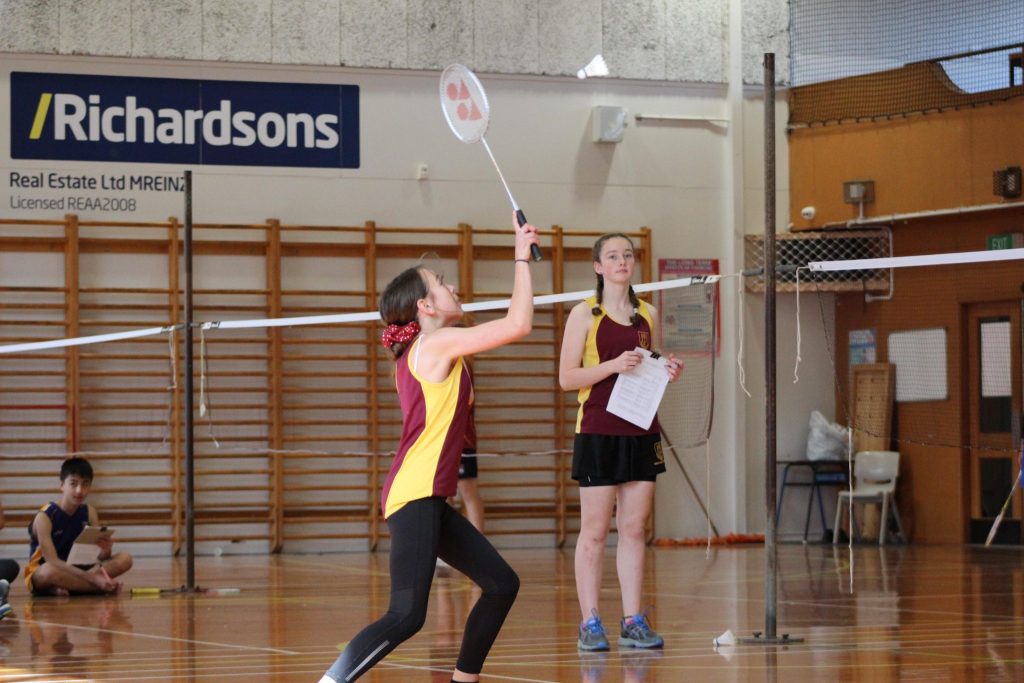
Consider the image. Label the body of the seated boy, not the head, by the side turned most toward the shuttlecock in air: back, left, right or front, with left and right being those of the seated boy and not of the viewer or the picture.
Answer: left

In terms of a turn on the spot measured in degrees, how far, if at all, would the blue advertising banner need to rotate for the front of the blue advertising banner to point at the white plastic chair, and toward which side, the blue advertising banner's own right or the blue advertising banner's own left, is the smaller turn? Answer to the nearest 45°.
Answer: approximately 90° to the blue advertising banner's own left

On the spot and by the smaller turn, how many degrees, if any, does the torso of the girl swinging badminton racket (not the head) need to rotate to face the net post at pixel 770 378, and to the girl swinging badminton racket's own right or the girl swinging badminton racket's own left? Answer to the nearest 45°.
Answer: approximately 45° to the girl swinging badminton racket's own left

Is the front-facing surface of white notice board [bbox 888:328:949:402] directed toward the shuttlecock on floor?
yes

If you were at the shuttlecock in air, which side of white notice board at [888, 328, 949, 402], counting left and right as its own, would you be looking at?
front

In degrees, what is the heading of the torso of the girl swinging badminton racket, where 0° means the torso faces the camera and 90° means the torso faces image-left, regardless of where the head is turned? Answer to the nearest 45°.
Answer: approximately 270°

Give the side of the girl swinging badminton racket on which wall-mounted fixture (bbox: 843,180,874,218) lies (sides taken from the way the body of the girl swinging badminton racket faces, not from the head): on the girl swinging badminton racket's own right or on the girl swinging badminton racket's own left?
on the girl swinging badminton racket's own left

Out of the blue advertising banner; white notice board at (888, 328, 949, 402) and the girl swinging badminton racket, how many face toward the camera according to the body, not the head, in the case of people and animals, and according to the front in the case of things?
2

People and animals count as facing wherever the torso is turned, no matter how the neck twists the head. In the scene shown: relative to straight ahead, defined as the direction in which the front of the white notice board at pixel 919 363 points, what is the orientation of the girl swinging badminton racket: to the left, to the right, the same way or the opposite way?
to the left

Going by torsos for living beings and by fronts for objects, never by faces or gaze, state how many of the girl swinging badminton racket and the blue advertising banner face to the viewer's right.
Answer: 1

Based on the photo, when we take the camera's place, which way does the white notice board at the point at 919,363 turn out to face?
facing the viewer

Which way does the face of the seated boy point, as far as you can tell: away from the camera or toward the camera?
toward the camera

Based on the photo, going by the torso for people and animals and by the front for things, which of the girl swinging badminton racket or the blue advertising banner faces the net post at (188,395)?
the blue advertising banner

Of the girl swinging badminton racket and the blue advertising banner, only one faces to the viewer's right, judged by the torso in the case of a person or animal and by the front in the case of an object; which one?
the girl swinging badminton racket

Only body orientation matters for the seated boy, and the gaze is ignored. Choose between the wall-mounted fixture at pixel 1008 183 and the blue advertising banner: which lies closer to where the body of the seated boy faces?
the wall-mounted fixture

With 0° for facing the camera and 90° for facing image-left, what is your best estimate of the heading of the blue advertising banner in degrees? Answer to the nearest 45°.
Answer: approximately 0°

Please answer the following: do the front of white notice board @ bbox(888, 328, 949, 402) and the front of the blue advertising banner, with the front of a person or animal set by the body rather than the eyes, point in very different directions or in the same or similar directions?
same or similar directions

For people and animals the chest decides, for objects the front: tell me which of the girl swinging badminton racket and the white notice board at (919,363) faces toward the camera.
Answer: the white notice board
